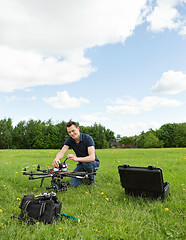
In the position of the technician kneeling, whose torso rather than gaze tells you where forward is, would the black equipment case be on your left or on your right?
on your left

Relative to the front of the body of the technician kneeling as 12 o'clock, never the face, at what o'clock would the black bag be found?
The black bag is roughly at 11 o'clock from the technician kneeling.

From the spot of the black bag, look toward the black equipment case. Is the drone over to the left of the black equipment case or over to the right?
left

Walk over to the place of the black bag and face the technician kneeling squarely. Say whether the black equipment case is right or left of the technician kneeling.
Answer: right

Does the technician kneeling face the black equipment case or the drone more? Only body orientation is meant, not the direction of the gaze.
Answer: the drone

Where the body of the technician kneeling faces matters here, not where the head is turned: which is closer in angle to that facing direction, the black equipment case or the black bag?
the black bag

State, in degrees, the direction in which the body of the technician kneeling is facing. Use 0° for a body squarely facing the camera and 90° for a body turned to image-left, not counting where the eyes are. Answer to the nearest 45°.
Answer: approximately 45°
